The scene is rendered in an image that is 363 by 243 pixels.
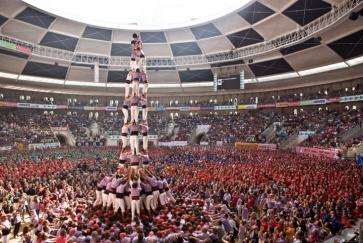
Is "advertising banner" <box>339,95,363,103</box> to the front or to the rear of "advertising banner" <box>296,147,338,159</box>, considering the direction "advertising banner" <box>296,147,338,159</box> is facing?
to the rear

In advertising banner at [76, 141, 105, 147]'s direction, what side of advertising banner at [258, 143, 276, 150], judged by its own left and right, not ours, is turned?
right

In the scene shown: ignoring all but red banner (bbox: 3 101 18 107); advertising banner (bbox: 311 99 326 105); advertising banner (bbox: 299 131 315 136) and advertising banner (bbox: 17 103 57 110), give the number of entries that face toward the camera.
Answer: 4

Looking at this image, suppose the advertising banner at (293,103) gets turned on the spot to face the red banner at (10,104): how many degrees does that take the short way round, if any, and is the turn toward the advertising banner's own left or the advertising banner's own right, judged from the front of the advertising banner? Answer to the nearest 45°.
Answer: approximately 90° to the advertising banner's own right

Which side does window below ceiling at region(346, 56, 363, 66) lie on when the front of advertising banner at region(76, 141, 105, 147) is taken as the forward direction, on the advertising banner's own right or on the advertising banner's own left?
on the advertising banner's own left

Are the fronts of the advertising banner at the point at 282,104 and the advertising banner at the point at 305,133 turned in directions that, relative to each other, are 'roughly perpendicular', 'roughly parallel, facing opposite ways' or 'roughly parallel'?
roughly parallel

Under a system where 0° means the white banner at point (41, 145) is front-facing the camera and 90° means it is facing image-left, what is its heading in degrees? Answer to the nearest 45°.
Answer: approximately 0°

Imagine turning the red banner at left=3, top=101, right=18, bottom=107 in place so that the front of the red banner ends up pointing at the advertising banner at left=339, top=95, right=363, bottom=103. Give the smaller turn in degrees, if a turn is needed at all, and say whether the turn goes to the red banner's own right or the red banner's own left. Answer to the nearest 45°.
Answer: approximately 45° to the red banner's own left

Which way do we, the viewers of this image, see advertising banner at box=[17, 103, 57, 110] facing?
facing the viewer

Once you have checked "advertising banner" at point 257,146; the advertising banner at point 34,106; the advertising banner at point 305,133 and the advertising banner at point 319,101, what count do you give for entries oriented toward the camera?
4

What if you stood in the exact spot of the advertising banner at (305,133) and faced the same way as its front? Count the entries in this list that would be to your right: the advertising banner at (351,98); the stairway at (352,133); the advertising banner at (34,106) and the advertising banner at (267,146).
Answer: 2

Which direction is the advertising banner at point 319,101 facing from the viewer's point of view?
toward the camera

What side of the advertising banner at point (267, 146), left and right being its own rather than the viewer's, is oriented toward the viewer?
front

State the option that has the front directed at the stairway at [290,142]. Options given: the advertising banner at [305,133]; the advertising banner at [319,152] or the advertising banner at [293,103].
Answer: the advertising banner at [293,103]
